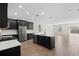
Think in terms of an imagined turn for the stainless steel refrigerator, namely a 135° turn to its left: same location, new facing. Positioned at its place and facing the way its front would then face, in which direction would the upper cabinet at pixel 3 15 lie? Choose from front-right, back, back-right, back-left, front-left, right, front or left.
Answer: back

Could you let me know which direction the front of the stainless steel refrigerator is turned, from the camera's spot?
facing the viewer and to the right of the viewer

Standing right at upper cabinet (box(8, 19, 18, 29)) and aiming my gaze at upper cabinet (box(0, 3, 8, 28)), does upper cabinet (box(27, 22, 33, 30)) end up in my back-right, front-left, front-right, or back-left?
back-left

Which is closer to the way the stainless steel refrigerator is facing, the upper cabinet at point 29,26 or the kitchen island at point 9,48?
the kitchen island

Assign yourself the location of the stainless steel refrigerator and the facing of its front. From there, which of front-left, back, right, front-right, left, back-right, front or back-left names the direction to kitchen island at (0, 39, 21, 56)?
front-right

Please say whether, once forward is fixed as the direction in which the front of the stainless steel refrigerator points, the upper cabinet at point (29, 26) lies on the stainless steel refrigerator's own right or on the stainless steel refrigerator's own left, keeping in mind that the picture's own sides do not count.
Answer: on the stainless steel refrigerator's own left

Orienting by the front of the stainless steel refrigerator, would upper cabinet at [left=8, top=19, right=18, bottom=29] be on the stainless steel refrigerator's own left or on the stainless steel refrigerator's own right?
on the stainless steel refrigerator's own right
